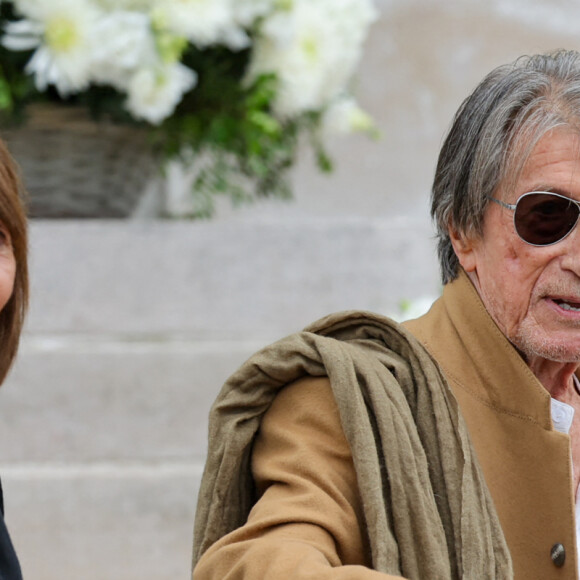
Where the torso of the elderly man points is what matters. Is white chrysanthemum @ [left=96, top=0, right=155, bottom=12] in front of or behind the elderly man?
behind

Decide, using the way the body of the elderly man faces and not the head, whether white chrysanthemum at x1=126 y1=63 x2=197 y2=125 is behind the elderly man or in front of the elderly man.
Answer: behind
